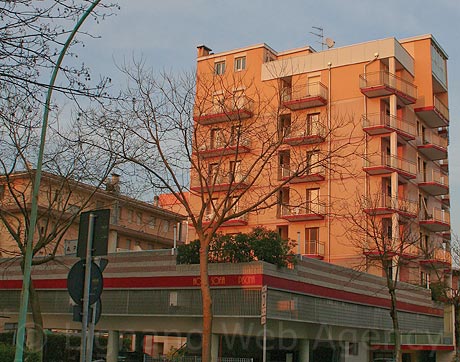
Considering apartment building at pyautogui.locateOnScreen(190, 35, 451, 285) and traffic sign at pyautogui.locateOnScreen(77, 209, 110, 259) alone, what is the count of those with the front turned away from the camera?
1

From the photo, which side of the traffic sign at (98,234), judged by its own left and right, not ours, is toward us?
back

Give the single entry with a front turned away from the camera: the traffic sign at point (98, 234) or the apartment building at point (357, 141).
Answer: the traffic sign

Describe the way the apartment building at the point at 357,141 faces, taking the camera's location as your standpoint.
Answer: facing the viewer and to the left of the viewer

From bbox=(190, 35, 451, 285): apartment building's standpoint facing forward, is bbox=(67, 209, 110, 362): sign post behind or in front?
in front

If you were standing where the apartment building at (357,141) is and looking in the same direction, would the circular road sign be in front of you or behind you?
in front

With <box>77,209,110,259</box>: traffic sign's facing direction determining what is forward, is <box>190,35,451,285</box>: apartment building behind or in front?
in front
